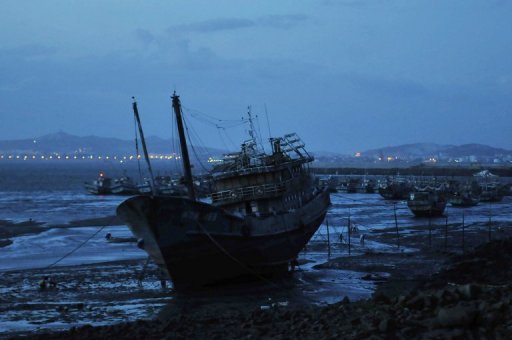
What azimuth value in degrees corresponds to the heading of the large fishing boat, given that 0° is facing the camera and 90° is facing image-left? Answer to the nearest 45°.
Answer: approximately 45°
